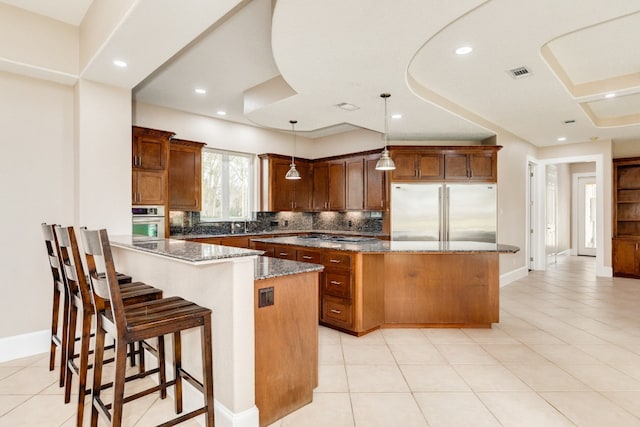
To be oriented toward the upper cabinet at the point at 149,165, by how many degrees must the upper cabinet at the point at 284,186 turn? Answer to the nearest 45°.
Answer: approximately 90° to its right

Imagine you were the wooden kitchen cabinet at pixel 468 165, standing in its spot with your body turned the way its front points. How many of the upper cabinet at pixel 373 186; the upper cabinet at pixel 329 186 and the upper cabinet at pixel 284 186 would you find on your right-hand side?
3

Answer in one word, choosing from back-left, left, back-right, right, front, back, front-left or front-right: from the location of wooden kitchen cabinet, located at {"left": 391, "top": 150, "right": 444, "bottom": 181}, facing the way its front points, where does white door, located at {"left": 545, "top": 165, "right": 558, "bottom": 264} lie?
back-left

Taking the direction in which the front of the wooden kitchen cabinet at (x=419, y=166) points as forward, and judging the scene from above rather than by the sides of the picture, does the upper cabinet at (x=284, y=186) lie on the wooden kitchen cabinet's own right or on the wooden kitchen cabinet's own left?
on the wooden kitchen cabinet's own right

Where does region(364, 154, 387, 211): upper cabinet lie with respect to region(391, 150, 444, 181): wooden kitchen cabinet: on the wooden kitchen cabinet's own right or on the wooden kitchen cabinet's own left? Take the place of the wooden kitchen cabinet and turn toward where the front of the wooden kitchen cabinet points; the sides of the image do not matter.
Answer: on the wooden kitchen cabinet's own right

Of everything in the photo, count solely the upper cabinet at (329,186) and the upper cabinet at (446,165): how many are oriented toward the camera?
2

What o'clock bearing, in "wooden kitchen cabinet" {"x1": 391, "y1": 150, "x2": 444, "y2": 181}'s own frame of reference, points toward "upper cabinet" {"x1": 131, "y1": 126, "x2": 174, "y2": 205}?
The upper cabinet is roughly at 2 o'clock from the wooden kitchen cabinet.

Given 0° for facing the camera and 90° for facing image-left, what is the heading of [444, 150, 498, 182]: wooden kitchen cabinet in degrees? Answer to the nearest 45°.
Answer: approximately 0°
